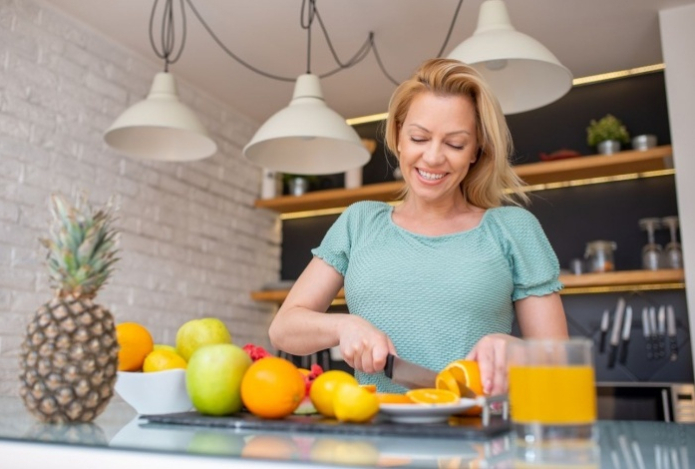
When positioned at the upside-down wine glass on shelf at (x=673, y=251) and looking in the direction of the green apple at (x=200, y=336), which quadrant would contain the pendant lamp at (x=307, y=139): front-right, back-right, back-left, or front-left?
front-right

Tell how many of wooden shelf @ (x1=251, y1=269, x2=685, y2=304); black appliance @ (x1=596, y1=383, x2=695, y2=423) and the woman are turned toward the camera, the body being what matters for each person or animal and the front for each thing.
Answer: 3

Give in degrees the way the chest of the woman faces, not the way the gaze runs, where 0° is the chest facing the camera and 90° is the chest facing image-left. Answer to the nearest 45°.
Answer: approximately 0°

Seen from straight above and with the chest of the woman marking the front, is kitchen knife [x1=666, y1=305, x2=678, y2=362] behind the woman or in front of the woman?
behind

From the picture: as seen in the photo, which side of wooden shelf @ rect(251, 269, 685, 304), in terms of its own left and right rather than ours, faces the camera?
front

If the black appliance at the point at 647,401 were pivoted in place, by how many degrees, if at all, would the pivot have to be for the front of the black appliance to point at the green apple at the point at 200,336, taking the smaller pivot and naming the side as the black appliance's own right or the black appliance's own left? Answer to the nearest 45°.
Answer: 0° — it already faces it

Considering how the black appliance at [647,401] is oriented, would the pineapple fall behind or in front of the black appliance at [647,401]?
in front

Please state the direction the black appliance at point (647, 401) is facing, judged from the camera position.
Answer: facing the viewer

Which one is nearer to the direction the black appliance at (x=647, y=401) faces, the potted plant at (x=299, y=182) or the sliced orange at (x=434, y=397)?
the sliced orange
